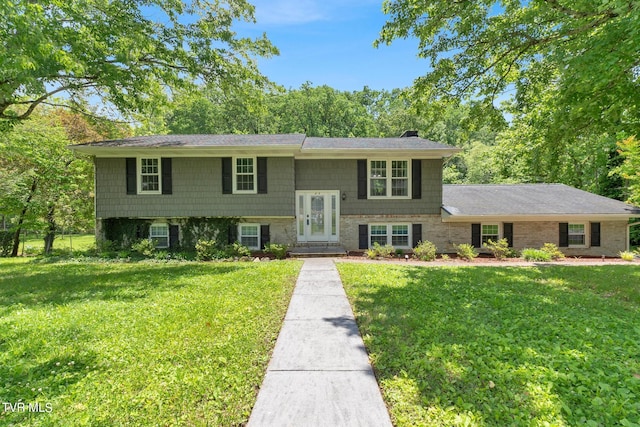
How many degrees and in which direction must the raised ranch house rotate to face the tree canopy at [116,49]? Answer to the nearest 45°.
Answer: approximately 45° to its right

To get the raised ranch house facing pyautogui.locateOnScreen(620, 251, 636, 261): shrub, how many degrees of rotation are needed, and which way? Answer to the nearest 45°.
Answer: approximately 90° to its left

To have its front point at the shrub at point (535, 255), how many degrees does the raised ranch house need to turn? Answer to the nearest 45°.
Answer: approximately 90° to its left

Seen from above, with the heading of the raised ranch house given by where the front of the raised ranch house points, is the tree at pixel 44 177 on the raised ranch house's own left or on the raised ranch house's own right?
on the raised ranch house's own right

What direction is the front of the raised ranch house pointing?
toward the camera

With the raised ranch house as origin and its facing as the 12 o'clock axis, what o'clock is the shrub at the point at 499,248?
The shrub is roughly at 9 o'clock from the raised ranch house.

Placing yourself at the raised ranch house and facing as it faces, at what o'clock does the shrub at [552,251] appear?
The shrub is roughly at 9 o'clock from the raised ranch house.

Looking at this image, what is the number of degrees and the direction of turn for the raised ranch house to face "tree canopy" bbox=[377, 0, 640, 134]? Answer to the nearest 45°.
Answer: approximately 45° to its left
